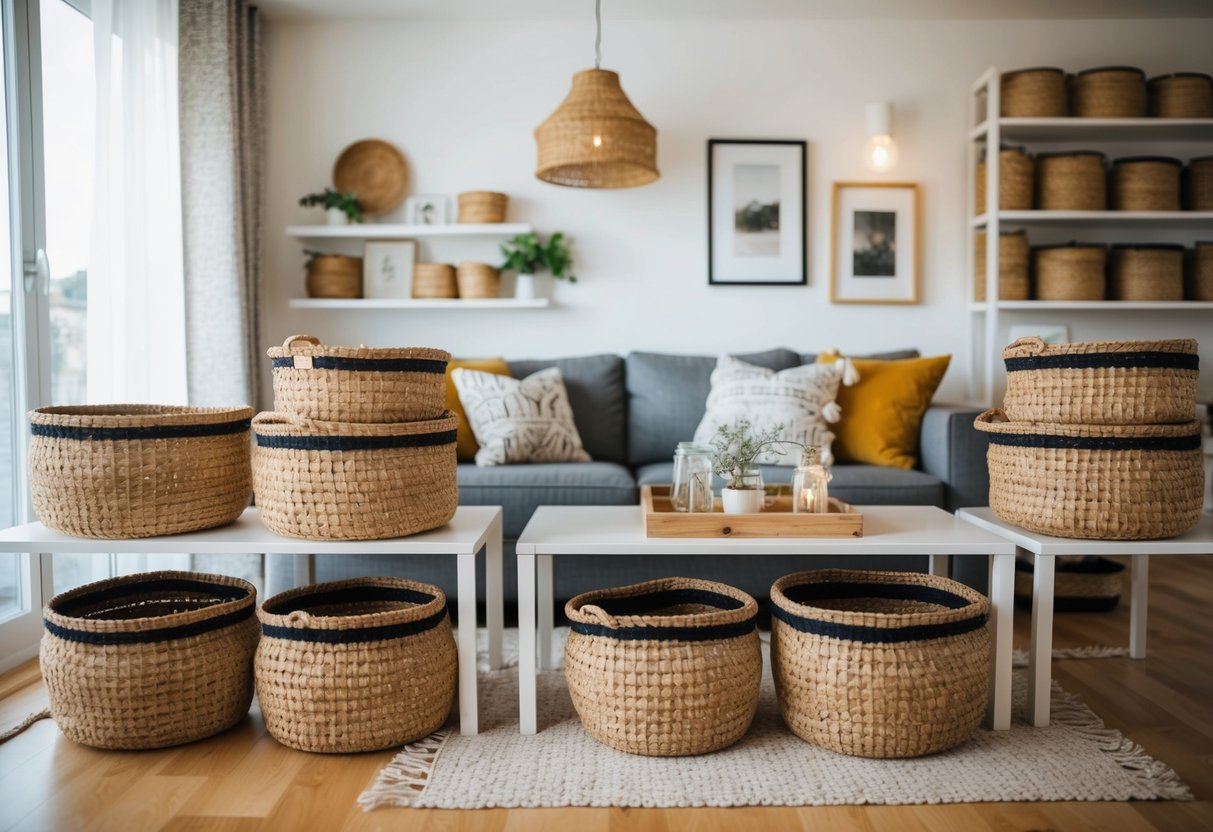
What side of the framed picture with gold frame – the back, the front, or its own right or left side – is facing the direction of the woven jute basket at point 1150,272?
left

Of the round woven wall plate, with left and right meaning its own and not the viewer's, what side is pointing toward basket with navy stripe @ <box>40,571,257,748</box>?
front

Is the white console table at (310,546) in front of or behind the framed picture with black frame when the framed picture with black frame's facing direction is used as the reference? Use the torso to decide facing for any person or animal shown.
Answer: in front

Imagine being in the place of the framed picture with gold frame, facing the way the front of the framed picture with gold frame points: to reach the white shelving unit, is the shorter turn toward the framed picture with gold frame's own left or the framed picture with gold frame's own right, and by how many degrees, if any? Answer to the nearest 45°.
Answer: approximately 90° to the framed picture with gold frame's own left

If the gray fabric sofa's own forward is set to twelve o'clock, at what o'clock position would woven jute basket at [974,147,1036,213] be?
The woven jute basket is roughly at 8 o'clock from the gray fabric sofa.

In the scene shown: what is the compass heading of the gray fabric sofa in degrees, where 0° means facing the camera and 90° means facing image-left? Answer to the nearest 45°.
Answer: approximately 0°

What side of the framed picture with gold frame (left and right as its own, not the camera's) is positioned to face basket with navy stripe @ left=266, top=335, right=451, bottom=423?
front
